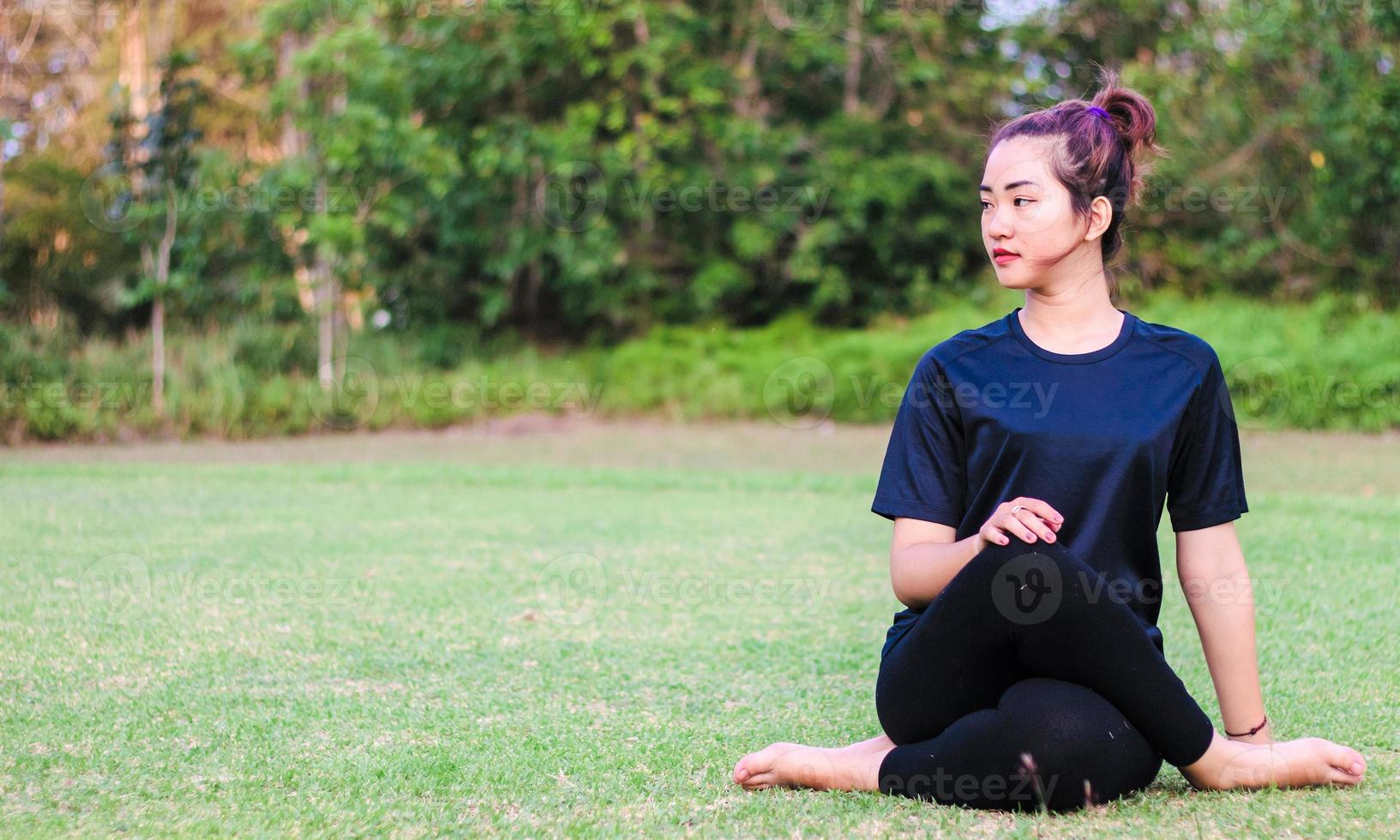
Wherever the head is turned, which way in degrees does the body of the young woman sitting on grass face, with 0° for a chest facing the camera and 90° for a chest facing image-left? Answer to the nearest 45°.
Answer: approximately 0°
